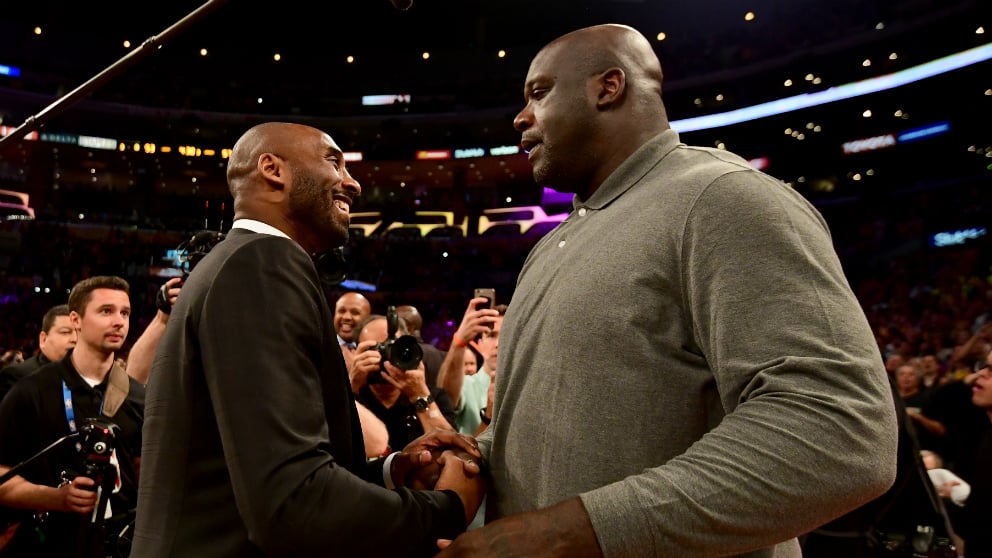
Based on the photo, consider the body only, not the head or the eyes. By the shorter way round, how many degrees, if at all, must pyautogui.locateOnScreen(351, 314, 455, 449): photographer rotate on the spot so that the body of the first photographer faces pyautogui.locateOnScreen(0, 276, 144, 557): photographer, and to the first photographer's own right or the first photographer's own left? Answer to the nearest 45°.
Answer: approximately 90° to the first photographer's own right

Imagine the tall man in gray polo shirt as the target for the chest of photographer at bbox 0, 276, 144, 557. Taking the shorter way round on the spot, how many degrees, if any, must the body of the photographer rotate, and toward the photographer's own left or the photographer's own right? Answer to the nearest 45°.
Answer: approximately 45° to the photographer's own right

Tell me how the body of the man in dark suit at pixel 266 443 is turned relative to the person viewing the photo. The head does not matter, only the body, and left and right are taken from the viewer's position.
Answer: facing to the right of the viewer

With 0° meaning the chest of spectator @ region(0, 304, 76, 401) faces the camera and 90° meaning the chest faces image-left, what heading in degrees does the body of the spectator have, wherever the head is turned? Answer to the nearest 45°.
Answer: approximately 315°

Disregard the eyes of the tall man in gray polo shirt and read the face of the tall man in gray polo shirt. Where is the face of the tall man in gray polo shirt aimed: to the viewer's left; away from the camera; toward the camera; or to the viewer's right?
to the viewer's left

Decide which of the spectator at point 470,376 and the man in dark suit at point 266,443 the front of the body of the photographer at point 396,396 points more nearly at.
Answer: the man in dark suit

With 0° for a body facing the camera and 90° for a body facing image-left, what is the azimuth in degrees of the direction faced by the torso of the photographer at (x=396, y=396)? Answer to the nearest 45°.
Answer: approximately 0°

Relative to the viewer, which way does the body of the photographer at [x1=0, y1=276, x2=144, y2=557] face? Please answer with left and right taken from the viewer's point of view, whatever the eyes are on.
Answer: facing the viewer and to the right of the viewer

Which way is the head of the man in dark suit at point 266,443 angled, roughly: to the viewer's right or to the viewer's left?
to the viewer's right

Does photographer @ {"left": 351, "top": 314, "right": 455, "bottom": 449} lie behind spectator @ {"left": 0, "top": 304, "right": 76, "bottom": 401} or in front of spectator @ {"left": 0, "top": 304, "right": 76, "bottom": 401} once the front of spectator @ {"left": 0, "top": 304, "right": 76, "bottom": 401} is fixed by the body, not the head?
in front

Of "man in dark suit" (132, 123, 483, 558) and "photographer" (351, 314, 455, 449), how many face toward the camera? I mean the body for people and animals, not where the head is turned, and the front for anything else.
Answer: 1

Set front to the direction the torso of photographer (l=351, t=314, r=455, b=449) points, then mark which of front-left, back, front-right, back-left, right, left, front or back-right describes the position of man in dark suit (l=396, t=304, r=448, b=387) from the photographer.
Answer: back
